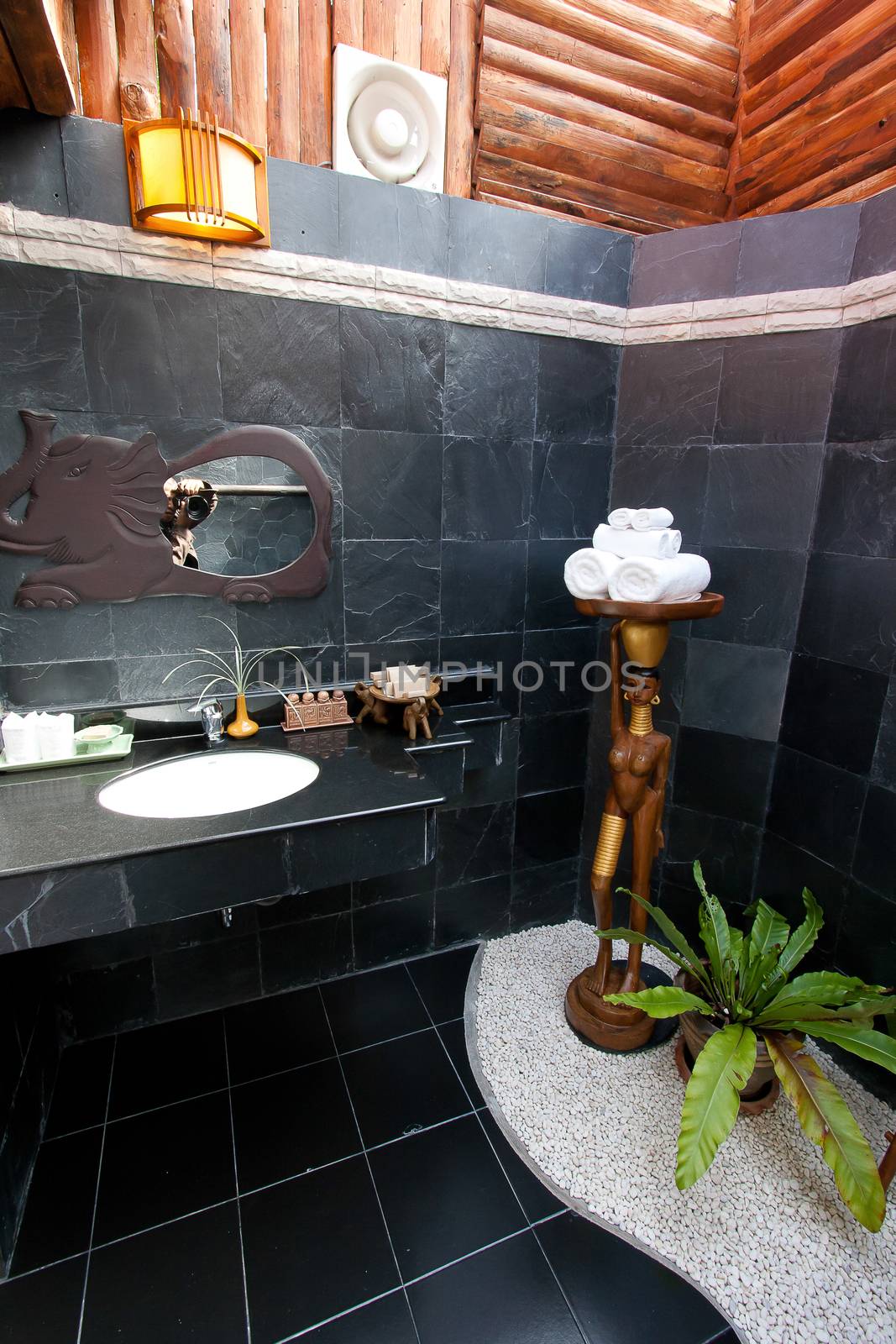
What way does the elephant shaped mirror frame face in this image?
toward the camera

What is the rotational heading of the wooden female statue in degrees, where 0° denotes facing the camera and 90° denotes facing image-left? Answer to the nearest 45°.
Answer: approximately 45°

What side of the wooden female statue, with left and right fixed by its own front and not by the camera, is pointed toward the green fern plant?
left

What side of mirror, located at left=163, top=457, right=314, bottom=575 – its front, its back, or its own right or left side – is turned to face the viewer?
front

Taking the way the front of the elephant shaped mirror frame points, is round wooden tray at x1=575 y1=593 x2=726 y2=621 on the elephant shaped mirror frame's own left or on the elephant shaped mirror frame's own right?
on the elephant shaped mirror frame's own left

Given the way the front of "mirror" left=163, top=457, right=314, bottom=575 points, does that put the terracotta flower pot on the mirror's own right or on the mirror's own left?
on the mirror's own left
